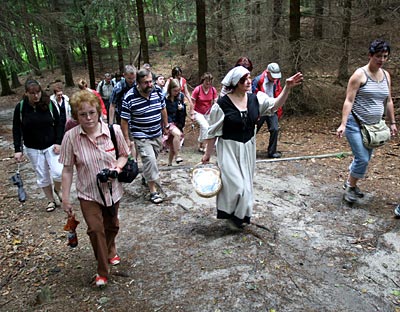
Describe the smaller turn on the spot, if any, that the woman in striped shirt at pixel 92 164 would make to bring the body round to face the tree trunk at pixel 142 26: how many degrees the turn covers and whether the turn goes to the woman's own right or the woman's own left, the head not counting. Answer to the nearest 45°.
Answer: approximately 180°

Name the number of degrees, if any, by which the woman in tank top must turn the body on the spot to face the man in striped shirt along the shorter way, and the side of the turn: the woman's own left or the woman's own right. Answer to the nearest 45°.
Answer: approximately 135° to the woman's own right

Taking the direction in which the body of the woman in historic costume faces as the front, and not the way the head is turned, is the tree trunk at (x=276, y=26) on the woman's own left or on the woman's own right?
on the woman's own left

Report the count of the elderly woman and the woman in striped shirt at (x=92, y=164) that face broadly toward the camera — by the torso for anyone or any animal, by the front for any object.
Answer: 2

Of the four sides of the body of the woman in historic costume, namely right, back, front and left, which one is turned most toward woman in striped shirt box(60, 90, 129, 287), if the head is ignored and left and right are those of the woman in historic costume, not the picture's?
right

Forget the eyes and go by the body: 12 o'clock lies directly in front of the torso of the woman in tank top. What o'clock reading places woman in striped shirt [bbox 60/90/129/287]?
The woman in striped shirt is roughly at 3 o'clock from the woman in tank top.
